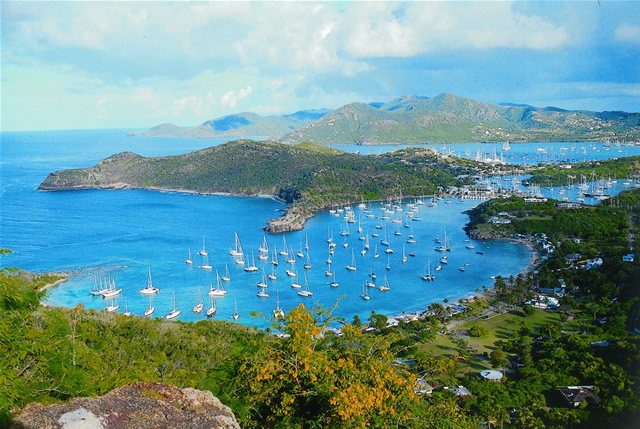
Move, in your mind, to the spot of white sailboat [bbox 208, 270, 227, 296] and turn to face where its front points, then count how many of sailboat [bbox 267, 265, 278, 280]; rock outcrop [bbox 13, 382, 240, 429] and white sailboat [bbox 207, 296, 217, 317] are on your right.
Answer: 2

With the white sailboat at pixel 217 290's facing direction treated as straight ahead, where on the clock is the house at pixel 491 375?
The house is roughly at 2 o'clock from the white sailboat.

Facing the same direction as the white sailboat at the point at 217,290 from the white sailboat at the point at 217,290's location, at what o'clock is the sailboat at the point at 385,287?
The sailboat is roughly at 12 o'clock from the white sailboat.

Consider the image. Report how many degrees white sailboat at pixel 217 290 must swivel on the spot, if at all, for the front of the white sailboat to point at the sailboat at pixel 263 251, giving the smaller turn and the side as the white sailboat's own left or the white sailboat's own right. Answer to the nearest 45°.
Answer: approximately 45° to the white sailboat's own left

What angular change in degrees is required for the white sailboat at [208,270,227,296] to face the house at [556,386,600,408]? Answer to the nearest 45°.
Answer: approximately 45° to its right

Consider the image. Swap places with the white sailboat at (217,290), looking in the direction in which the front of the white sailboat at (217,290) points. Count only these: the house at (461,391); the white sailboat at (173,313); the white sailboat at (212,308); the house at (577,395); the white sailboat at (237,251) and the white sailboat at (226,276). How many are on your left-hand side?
2

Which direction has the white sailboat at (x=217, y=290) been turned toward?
to the viewer's right

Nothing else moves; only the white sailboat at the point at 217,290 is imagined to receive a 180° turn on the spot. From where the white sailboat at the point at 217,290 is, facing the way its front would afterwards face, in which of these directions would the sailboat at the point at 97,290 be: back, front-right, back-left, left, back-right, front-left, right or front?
front

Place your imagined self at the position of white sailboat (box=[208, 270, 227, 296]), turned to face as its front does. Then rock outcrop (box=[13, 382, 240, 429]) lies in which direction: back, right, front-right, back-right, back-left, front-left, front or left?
right
